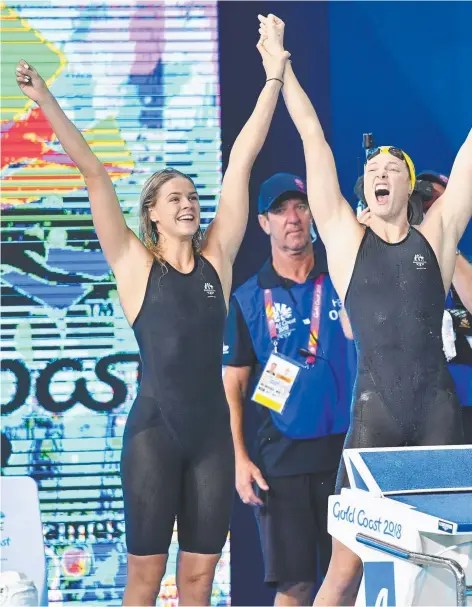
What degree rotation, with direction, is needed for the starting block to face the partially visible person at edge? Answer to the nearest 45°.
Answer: approximately 135° to its left

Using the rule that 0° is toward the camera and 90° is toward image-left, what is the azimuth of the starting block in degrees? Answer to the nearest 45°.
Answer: approximately 315°
